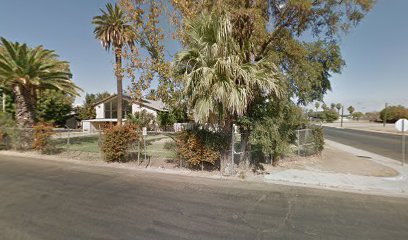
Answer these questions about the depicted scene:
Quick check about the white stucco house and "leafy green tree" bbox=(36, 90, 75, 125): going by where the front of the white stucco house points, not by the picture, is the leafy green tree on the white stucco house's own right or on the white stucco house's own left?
on the white stucco house's own right

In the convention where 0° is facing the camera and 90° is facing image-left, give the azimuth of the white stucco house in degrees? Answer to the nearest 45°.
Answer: approximately 0°

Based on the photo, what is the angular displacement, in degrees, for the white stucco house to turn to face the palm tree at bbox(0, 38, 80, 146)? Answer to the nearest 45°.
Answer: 0° — it already faces it

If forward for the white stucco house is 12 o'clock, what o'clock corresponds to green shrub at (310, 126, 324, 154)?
The green shrub is roughly at 11 o'clock from the white stucco house.

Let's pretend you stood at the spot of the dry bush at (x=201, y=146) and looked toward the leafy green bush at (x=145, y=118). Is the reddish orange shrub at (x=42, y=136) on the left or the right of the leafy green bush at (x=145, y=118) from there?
left
